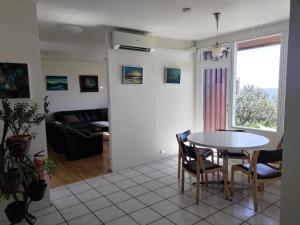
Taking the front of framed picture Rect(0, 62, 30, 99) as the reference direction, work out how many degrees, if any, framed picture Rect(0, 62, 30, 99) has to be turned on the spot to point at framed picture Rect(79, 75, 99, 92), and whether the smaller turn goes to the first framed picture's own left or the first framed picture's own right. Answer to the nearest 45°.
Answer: approximately 135° to the first framed picture's own left

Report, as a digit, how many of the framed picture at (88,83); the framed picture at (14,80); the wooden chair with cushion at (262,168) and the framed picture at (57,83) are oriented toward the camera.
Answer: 3

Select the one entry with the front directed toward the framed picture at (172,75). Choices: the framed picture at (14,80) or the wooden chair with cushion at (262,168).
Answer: the wooden chair with cushion

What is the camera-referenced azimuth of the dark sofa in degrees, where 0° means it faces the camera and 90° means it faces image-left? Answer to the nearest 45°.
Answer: approximately 315°

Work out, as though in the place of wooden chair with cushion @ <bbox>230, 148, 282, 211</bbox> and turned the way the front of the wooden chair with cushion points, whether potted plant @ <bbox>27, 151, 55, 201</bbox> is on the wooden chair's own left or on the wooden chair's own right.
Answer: on the wooden chair's own left

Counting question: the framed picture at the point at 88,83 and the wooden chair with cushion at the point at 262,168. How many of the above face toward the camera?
1

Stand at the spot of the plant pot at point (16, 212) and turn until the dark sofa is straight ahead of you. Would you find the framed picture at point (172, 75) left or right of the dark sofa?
right

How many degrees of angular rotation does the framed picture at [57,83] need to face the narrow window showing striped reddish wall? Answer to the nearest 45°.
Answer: approximately 45° to its left

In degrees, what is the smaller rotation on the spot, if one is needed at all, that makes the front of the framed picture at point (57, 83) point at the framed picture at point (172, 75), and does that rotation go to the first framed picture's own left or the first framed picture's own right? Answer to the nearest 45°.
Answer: approximately 45° to the first framed picture's own left

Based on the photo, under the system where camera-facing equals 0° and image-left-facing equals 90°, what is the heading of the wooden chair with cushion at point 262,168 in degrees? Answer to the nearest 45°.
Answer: approximately 135°

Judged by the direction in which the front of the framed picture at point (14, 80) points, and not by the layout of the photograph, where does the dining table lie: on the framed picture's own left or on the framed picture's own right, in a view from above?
on the framed picture's own left
